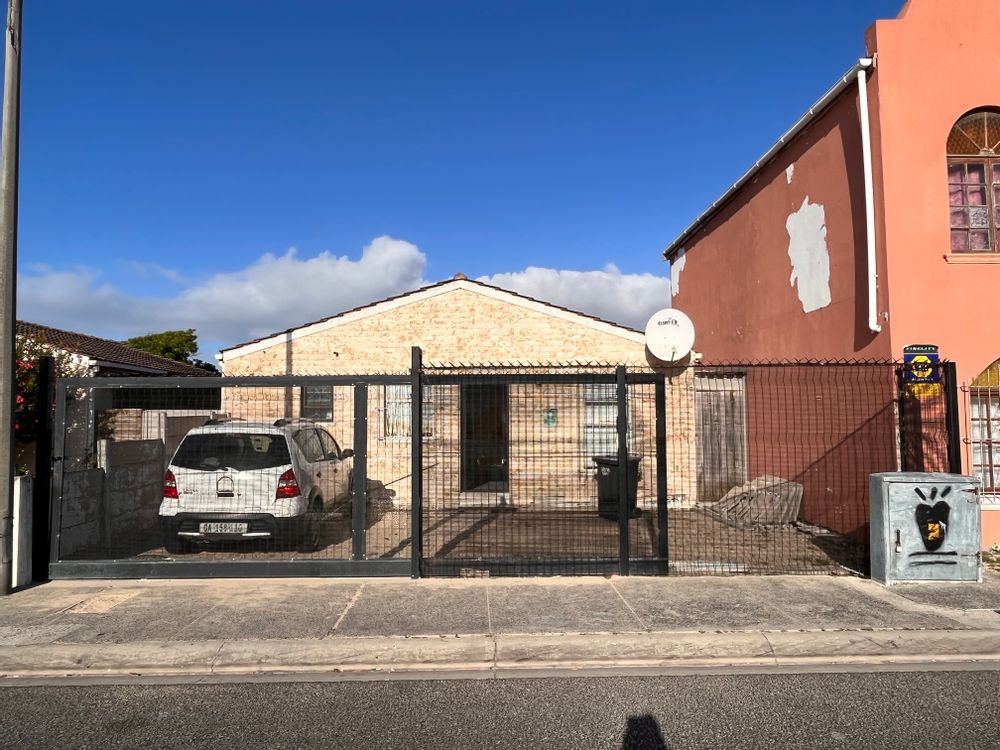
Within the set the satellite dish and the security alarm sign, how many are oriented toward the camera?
2

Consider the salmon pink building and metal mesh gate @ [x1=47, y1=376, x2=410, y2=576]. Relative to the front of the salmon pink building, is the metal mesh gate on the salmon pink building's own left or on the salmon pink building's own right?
on the salmon pink building's own right

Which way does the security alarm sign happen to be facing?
toward the camera

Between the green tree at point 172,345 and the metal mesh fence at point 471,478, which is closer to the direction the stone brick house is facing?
the metal mesh fence

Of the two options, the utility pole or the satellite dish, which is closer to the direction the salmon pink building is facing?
the utility pole

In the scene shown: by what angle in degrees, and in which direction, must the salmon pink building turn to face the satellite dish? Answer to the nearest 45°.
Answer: approximately 135° to its right

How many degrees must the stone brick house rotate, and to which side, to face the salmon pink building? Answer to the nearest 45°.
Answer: approximately 45° to its left

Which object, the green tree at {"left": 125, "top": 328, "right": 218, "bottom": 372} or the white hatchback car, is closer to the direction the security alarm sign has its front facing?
the white hatchback car

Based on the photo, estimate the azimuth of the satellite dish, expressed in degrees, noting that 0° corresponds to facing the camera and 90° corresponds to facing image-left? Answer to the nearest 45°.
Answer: approximately 0°

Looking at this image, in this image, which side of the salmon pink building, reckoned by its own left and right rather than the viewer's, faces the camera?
front

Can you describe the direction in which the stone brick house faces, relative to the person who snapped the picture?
facing the viewer

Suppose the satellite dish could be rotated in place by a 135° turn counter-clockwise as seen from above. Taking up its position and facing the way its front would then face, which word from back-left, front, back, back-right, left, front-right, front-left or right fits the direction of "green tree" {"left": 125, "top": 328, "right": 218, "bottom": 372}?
left
